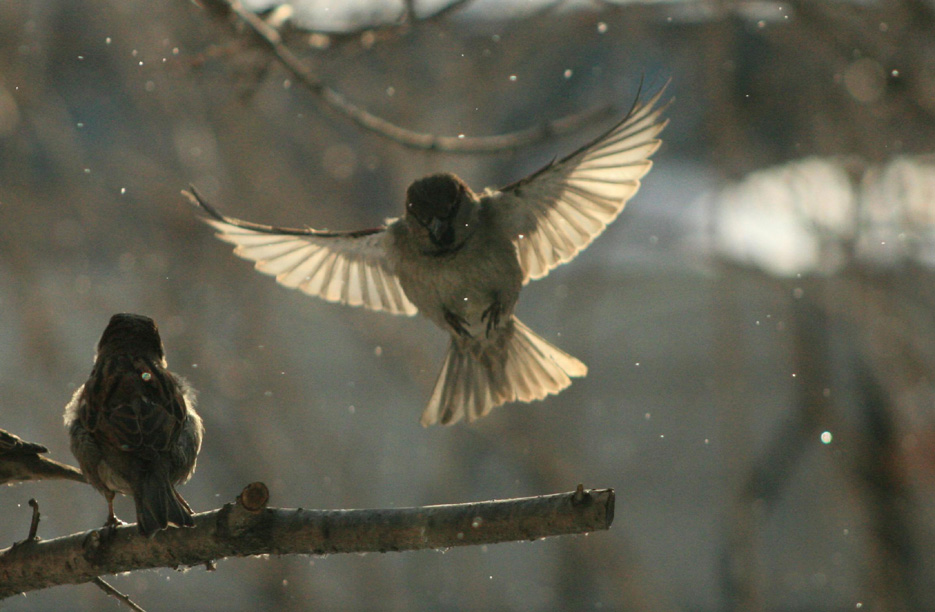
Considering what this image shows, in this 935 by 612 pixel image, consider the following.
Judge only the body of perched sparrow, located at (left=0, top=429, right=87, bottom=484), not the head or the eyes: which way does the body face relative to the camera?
to the viewer's left

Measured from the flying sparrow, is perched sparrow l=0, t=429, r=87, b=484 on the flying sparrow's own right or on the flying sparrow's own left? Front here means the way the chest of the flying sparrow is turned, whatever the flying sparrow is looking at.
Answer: on the flying sparrow's own right

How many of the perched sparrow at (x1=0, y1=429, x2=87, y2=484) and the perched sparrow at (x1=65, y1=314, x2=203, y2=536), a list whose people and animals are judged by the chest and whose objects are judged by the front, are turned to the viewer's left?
1

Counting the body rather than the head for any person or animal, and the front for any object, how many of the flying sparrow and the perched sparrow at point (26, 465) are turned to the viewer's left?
1

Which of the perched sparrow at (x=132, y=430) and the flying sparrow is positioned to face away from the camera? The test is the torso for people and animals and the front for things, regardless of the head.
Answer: the perched sparrow

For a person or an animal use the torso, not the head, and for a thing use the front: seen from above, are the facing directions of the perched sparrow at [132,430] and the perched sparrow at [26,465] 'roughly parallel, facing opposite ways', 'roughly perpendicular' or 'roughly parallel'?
roughly perpendicular

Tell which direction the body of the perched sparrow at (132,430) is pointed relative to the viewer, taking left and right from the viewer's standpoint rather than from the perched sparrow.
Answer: facing away from the viewer

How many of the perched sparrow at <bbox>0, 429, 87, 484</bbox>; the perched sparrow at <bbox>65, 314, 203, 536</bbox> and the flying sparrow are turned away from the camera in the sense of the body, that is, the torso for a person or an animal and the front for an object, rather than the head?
1

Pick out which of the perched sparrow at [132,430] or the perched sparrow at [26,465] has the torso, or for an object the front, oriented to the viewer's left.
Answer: the perched sparrow at [26,465]

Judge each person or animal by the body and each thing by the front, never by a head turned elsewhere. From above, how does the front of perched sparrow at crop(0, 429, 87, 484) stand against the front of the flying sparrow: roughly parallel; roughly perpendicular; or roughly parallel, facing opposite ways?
roughly perpendicular

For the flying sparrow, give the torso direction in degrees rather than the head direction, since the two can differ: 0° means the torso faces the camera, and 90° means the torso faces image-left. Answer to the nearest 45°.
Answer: approximately 0°
